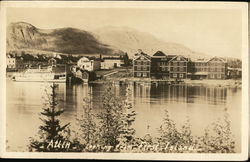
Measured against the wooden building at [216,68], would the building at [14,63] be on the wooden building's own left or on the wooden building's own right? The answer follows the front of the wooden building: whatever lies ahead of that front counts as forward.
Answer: on the wooden building's own right

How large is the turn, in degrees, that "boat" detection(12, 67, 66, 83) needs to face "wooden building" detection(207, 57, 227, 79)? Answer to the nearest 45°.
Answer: approximately 180°

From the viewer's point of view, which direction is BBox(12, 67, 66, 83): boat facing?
to the viewer's left

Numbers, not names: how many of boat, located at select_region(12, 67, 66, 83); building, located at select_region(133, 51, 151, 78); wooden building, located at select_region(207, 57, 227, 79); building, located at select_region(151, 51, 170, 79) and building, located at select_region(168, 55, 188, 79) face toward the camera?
4
